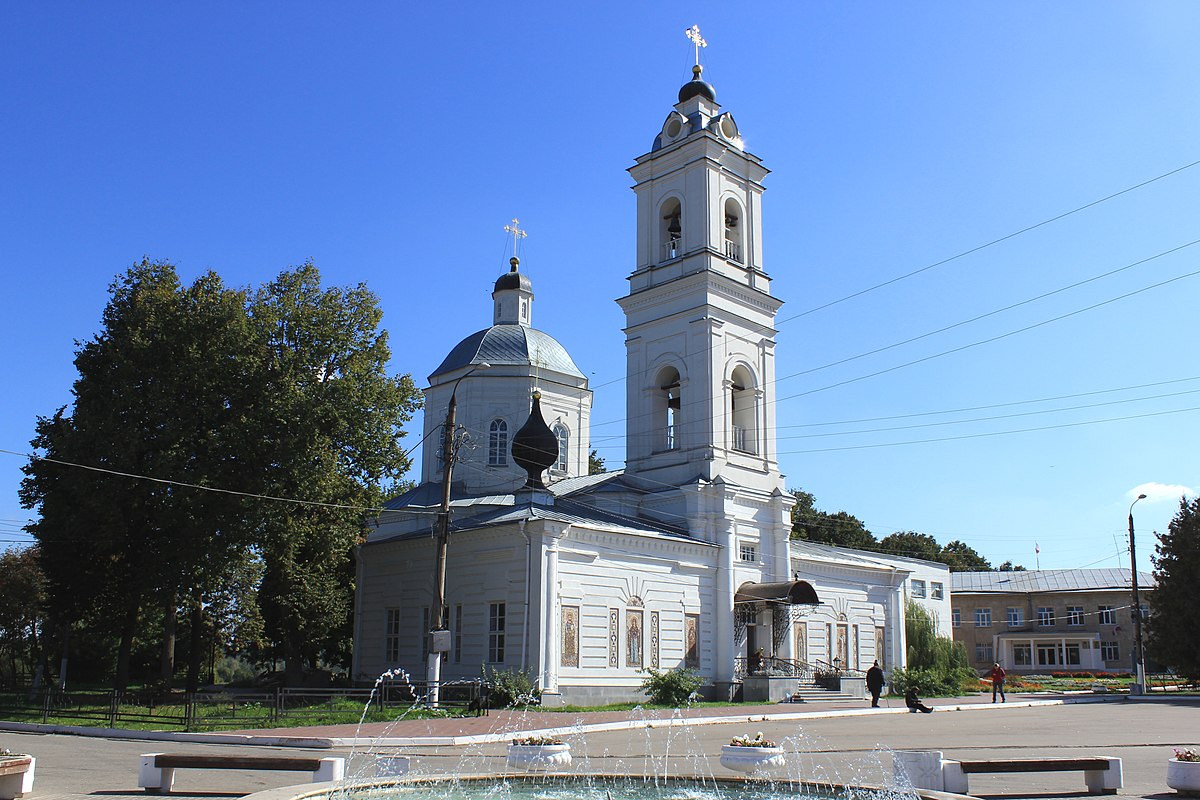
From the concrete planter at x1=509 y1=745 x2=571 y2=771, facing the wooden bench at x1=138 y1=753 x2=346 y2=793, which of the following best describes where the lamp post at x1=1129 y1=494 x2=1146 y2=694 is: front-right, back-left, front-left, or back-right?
back-right

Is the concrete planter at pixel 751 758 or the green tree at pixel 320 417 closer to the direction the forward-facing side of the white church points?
the concrete planter

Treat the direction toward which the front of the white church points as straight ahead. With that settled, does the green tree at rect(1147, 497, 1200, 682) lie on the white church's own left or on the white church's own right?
on the white church's own left

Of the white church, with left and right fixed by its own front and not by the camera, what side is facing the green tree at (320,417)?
right

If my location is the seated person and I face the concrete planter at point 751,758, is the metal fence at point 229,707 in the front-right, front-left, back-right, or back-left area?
front-right

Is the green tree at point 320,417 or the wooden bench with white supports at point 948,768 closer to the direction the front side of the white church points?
the wooden bench with white supports

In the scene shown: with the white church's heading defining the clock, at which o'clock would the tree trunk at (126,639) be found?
The tree trunk is roughly at 4 o'clock from the white church.

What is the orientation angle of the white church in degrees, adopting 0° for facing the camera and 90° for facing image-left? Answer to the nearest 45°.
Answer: approximately 315°

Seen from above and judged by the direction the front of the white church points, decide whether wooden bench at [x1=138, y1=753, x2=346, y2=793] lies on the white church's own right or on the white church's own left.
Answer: on the white church's own right
